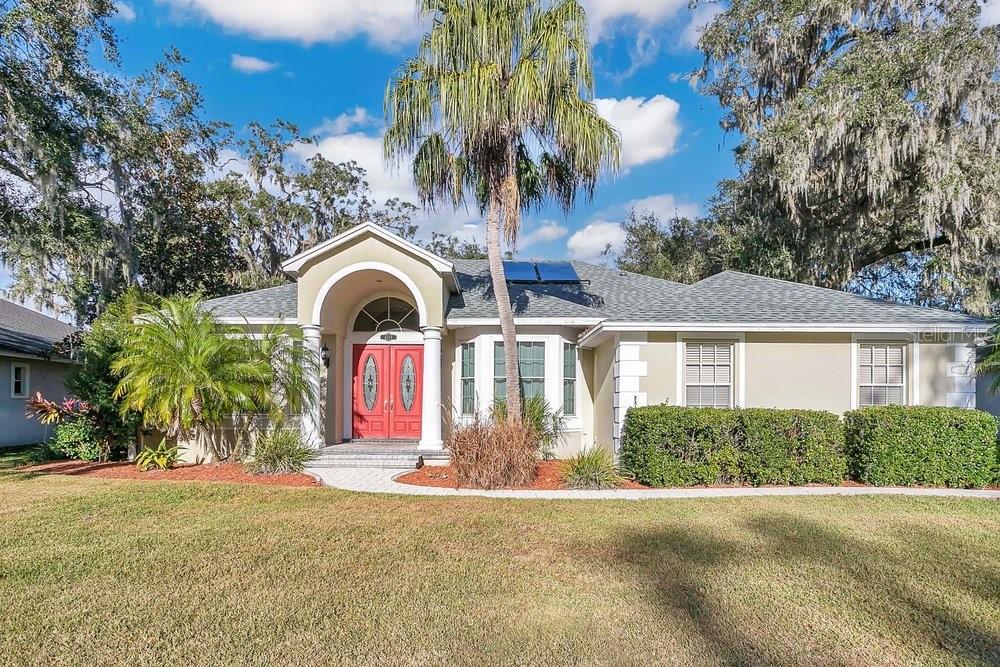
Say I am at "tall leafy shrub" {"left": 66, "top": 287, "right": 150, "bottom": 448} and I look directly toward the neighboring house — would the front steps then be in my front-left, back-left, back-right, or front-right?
back-right

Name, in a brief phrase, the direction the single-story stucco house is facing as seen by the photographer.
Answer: facing the viewer

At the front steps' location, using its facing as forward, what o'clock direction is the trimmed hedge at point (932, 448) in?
The trimmed hedge is roughly at 10 o'clock from the front steps.

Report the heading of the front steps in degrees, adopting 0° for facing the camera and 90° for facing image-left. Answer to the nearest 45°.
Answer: approximately 0°

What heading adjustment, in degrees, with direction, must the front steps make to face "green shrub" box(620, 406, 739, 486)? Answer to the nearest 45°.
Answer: approximately 45° to its left

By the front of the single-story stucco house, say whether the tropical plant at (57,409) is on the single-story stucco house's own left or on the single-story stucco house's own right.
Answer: on the single-story stucco house's own right

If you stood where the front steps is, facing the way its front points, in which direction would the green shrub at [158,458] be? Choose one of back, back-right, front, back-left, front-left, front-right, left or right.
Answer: right

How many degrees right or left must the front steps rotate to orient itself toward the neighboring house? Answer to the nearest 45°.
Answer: approximately 135° to its right
